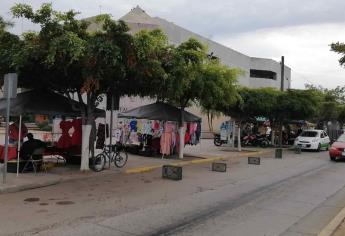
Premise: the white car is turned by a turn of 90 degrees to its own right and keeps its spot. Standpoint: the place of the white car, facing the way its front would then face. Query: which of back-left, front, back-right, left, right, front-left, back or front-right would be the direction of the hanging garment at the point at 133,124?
left

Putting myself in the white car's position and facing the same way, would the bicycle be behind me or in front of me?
in front

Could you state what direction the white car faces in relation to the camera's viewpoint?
facing the viewer and to the left of the viewer

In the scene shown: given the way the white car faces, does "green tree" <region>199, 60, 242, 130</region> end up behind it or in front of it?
in front

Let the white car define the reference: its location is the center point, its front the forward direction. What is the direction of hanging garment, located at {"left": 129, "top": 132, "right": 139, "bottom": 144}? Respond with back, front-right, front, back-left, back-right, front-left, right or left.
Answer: front

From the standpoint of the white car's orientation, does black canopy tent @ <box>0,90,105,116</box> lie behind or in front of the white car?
in front

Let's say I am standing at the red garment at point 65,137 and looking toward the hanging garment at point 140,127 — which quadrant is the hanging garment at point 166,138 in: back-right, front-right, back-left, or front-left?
front-right
